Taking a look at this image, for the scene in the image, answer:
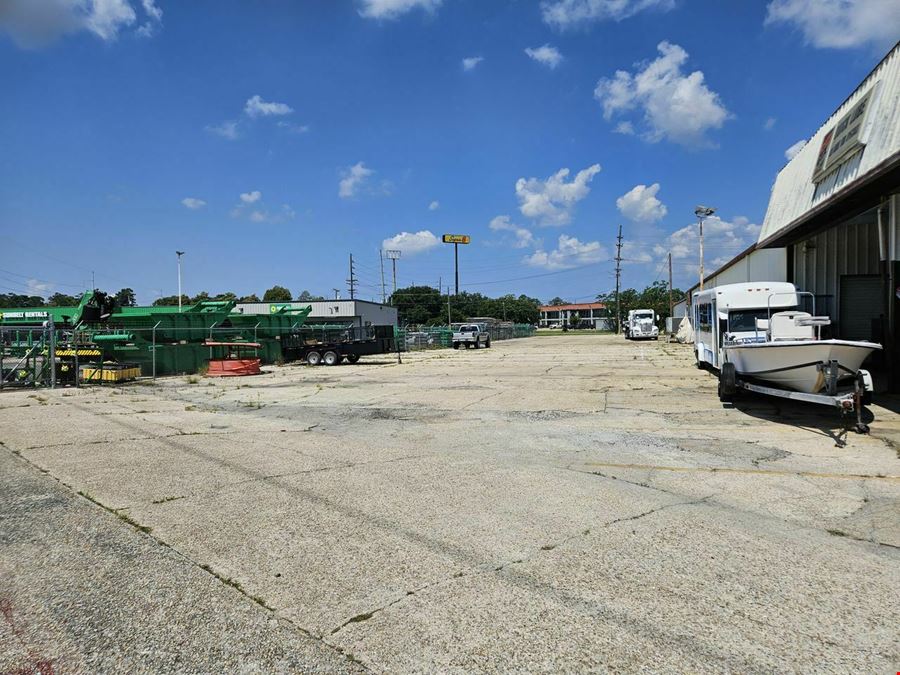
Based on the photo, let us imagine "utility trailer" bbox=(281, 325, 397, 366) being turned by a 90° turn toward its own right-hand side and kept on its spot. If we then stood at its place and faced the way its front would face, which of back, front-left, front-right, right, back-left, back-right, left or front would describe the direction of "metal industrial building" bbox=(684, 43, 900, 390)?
front-left

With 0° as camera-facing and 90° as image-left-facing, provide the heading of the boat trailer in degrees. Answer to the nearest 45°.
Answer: approximately 315°

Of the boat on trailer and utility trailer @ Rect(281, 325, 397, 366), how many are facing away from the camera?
0

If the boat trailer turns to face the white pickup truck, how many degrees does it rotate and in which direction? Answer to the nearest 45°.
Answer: approximately 180°

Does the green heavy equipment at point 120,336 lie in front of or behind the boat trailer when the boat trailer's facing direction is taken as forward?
behind

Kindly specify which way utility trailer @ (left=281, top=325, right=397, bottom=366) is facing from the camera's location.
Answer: facing to the right of the viewer

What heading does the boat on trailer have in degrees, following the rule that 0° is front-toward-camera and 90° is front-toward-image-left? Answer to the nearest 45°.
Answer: approximately 315°

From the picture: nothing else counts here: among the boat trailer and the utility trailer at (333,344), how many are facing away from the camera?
0

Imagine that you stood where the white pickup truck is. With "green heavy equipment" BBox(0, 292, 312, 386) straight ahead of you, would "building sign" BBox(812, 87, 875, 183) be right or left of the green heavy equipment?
left

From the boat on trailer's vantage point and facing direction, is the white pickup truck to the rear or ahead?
to the rear
